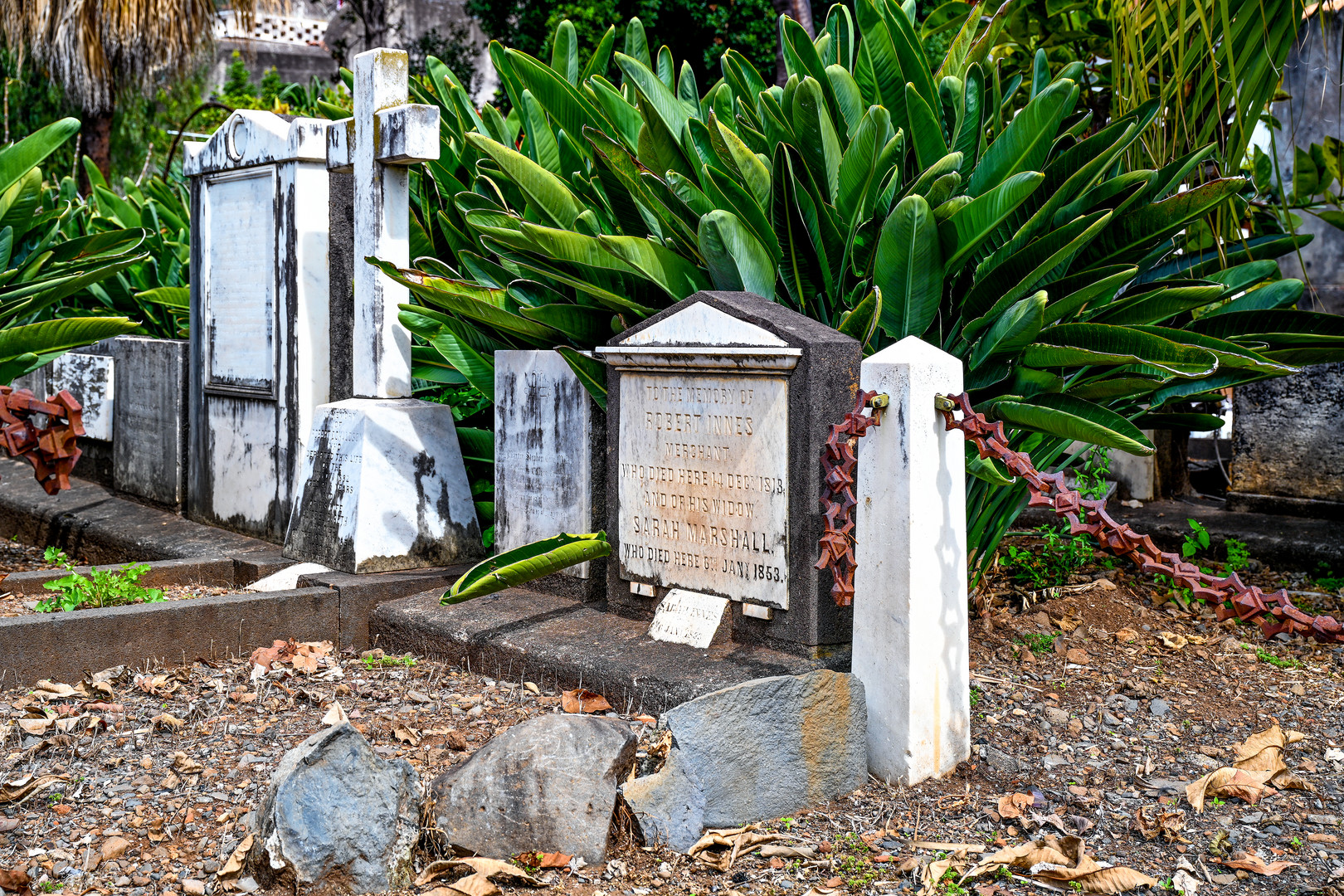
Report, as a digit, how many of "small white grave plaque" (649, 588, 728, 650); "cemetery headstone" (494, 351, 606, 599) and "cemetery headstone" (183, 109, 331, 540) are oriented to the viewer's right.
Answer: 0

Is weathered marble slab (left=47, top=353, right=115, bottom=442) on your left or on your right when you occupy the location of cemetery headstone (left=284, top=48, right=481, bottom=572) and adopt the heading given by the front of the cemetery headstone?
on your right

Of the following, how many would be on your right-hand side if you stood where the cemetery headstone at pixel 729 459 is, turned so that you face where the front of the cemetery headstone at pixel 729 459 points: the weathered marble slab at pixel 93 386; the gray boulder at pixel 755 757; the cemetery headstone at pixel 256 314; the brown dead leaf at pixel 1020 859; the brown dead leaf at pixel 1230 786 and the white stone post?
2

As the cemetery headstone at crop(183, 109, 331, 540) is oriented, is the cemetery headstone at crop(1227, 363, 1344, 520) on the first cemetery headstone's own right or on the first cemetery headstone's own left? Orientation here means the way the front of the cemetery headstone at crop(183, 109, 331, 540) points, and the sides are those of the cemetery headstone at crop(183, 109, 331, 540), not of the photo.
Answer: on the first cemetery headstone's own left

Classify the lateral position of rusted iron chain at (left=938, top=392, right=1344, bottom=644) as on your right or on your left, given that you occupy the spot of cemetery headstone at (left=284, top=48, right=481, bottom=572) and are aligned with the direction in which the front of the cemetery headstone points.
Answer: on your left

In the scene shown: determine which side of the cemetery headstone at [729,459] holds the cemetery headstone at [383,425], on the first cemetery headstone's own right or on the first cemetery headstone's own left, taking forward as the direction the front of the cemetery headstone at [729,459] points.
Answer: on the first cemetery headstone's own right

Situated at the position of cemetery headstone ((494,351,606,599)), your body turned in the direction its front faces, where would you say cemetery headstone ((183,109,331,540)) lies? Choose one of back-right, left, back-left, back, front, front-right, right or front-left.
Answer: right

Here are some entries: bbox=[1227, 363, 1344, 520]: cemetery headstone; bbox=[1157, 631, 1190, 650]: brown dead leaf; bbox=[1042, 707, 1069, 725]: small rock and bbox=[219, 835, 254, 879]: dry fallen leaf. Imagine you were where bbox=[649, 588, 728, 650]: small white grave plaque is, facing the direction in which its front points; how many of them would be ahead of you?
1

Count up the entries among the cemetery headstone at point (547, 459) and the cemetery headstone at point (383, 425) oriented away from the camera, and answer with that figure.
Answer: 0

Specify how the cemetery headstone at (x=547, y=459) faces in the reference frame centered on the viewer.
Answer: facing the viewer and to the left of the viewer

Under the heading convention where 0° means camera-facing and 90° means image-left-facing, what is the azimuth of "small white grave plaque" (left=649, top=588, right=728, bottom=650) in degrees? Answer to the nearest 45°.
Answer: approximately 45°

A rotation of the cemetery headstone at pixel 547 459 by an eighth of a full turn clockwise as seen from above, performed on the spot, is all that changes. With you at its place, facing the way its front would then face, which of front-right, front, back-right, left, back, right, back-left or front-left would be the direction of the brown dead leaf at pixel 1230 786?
back-left

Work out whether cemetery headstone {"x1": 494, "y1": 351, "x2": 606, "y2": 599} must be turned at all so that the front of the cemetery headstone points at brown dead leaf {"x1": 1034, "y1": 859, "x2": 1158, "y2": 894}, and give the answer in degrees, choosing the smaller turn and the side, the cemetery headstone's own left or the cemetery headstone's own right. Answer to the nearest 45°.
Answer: approximately 90° to the cemetery headstone's own left

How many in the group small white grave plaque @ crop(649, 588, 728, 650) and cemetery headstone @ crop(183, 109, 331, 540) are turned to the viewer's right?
0

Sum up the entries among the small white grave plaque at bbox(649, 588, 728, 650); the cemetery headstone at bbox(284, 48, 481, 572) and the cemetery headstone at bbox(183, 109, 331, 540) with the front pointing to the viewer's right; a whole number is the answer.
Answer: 0

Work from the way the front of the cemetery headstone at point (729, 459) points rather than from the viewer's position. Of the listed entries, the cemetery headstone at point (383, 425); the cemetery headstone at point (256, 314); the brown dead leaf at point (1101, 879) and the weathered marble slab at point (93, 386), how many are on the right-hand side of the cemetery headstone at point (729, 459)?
3
